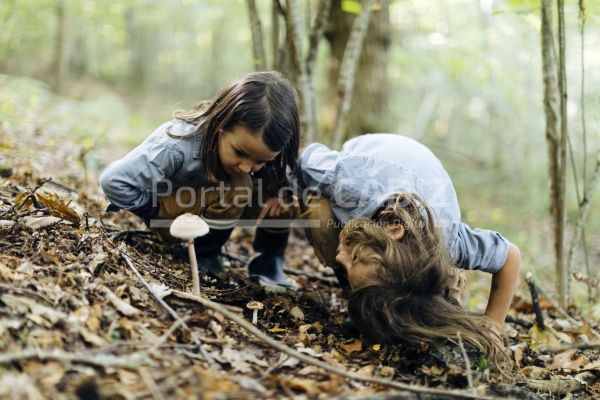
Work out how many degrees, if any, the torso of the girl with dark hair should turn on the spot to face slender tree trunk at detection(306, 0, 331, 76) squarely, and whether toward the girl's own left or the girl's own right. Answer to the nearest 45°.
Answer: approximately 90° to the girl's own left

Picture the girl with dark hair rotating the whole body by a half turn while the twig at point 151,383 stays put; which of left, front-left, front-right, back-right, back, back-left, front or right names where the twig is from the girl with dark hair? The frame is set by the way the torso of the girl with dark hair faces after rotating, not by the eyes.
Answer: back-left

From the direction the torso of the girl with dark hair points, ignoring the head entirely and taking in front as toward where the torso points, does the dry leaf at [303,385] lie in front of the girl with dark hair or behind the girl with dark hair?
in front

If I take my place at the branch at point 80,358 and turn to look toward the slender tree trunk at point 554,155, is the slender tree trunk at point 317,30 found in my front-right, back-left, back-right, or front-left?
front-left

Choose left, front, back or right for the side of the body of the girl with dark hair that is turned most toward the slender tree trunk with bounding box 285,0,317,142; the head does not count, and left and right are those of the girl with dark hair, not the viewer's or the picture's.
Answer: left

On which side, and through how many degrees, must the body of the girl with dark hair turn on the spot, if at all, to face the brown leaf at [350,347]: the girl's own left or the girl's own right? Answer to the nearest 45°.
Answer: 0° — they already face it

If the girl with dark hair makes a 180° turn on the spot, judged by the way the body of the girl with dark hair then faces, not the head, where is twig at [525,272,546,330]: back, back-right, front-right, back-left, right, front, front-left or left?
back-right

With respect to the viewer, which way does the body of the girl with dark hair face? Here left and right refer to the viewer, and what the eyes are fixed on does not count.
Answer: facing the viewer and to the right of the viewer

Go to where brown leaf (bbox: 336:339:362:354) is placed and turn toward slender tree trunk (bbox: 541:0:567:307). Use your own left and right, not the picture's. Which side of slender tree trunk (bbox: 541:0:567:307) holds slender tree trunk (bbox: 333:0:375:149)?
left
